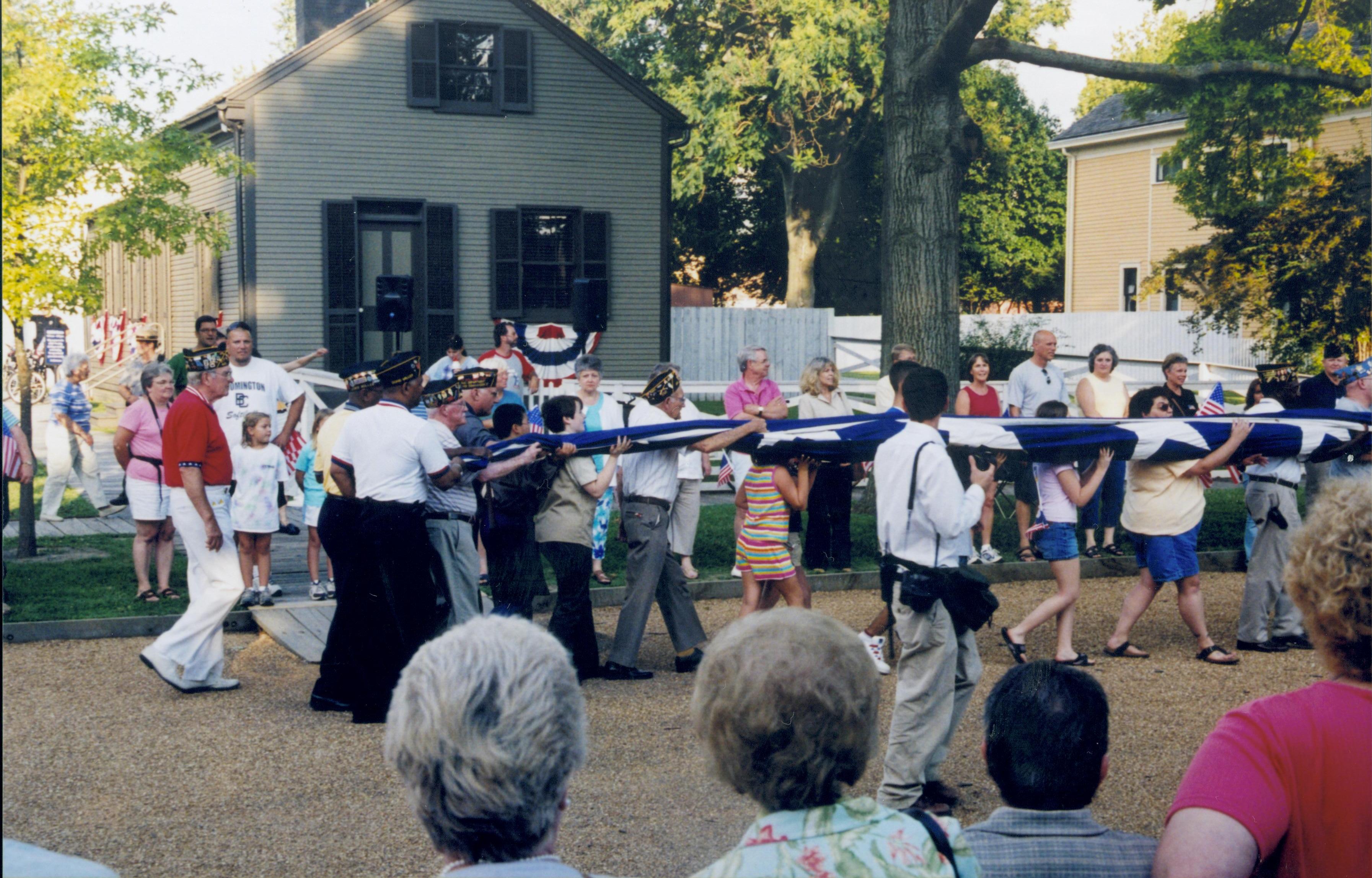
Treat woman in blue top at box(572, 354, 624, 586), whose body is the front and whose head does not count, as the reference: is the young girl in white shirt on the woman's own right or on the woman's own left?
on the woman's own right

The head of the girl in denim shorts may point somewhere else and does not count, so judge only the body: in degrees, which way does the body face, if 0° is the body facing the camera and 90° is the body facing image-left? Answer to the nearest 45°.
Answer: approximately 270°

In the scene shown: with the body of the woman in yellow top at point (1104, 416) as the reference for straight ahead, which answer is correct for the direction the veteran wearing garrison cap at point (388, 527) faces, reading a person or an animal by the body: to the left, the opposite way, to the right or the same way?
the opposite way

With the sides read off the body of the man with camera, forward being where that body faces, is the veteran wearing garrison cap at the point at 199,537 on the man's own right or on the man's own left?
on the man's own left

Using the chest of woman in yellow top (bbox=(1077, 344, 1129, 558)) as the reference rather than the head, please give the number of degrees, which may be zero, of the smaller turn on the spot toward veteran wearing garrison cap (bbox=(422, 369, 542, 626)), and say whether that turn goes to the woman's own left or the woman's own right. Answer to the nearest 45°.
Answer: approximately 45° to the woman's own right

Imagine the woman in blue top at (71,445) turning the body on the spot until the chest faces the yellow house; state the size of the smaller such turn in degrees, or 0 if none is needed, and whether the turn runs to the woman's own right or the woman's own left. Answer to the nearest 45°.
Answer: approximately 45° to the woman's own left

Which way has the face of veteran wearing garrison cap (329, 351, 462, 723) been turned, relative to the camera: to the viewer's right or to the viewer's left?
to the viewer's right

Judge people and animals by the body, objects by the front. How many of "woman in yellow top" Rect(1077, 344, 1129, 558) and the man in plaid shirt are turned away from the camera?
1

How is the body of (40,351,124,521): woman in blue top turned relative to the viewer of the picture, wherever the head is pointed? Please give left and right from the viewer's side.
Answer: facing to the right of the viewer

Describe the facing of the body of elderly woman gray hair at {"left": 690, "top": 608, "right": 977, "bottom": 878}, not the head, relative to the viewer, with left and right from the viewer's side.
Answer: facing away from the viewer
